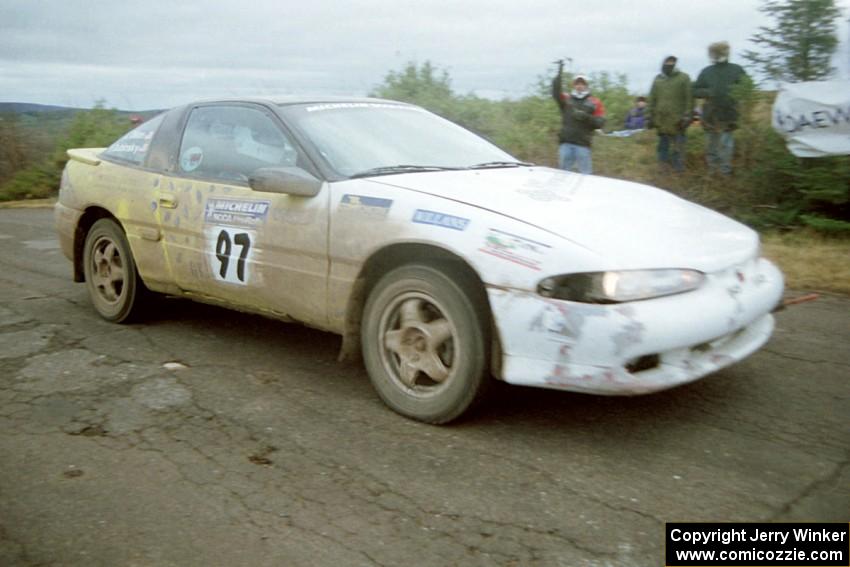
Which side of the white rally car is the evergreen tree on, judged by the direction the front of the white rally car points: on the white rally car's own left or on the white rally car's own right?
on the white rally car's own left

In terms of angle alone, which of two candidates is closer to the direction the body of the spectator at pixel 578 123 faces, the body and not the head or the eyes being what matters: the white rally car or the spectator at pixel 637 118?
the white rally car

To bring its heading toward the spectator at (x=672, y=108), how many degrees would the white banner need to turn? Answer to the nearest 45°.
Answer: approximately 135° to its right

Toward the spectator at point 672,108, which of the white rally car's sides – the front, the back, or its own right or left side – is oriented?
left

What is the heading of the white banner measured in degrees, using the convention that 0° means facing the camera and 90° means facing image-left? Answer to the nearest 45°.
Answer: approximately 0°

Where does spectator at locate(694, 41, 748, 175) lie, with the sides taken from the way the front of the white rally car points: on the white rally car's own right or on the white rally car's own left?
on the white rally car's own left

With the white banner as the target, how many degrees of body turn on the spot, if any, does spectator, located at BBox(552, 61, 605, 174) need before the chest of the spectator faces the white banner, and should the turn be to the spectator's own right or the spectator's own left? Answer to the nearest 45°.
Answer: approximately 45° to the spectator's own left

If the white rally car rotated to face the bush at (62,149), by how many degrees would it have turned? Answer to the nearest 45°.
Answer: approximately 180°

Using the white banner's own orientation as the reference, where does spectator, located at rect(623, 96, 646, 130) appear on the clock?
The spectator is roughly at 5 o'clock from the white banner.

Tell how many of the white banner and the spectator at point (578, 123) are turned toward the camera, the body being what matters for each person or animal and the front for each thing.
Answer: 2
